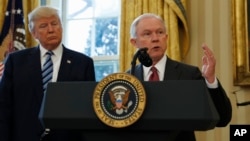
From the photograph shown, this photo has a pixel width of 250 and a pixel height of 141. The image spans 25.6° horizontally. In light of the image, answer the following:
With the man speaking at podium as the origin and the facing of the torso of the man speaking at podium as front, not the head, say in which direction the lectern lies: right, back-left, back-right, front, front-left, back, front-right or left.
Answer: front

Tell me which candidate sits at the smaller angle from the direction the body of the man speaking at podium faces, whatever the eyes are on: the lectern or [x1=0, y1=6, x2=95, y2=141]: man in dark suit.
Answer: the lectern

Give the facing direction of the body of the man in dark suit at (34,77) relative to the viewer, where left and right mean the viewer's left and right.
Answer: facing the viewer

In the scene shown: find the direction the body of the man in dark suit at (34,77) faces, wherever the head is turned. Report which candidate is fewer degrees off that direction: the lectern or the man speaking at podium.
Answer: the lectern

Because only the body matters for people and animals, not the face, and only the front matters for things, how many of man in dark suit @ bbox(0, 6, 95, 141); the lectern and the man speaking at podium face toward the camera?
3

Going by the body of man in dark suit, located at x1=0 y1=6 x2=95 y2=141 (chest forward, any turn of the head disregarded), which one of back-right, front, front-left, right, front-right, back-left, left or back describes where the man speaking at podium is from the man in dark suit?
front-left

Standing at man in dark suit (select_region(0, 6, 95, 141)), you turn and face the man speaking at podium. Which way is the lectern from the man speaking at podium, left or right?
right

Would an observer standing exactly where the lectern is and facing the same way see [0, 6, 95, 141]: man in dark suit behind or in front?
behind

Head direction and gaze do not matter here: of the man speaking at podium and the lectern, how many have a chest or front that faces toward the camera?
2

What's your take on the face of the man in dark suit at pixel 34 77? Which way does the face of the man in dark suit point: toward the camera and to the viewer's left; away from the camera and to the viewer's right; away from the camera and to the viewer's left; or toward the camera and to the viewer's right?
toward the camera and to the viewer's right

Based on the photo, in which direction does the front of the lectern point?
toward the camera

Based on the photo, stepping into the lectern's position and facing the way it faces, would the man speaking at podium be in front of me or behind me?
behind

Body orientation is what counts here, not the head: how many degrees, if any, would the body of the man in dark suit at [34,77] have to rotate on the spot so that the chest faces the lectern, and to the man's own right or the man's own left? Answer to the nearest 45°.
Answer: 0° — they already face it
